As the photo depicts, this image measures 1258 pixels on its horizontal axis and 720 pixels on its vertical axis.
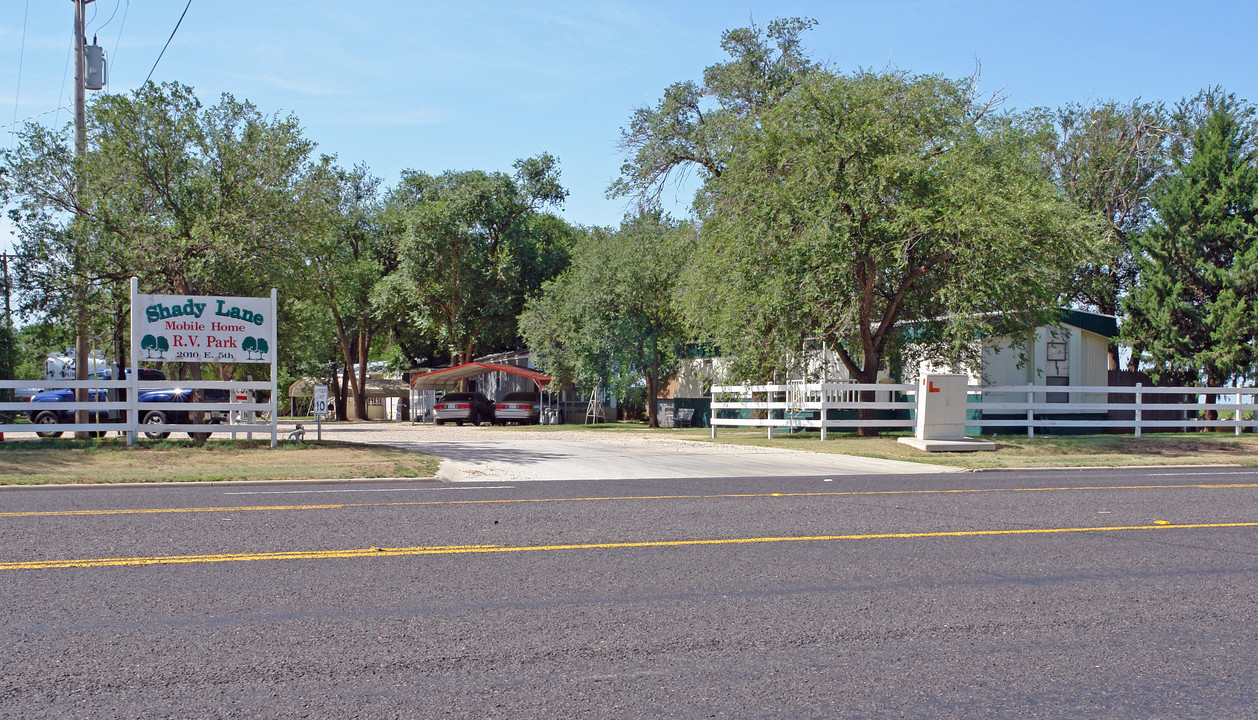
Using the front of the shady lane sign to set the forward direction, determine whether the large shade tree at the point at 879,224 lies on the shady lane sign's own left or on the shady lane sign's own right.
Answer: on the shady lane sign's own left

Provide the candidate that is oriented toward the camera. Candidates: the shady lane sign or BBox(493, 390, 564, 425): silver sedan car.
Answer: the shady lane sign

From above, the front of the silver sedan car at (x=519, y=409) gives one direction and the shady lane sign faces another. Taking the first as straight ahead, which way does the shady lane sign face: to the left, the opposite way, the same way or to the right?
the opposite way

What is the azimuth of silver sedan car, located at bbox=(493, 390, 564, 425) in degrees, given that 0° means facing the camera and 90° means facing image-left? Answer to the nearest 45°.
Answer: approximately 180°

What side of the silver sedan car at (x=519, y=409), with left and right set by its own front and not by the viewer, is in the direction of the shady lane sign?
back

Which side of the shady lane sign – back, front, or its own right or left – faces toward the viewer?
front

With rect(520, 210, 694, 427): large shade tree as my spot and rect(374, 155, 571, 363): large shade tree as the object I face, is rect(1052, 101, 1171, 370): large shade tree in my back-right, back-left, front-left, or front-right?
back-right
